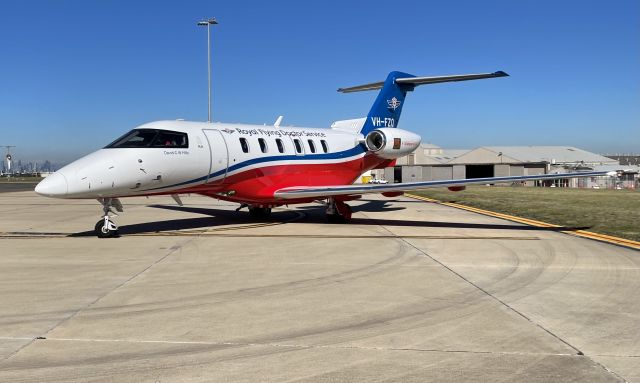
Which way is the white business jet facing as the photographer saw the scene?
facing the viewer and to the left of the viewer
